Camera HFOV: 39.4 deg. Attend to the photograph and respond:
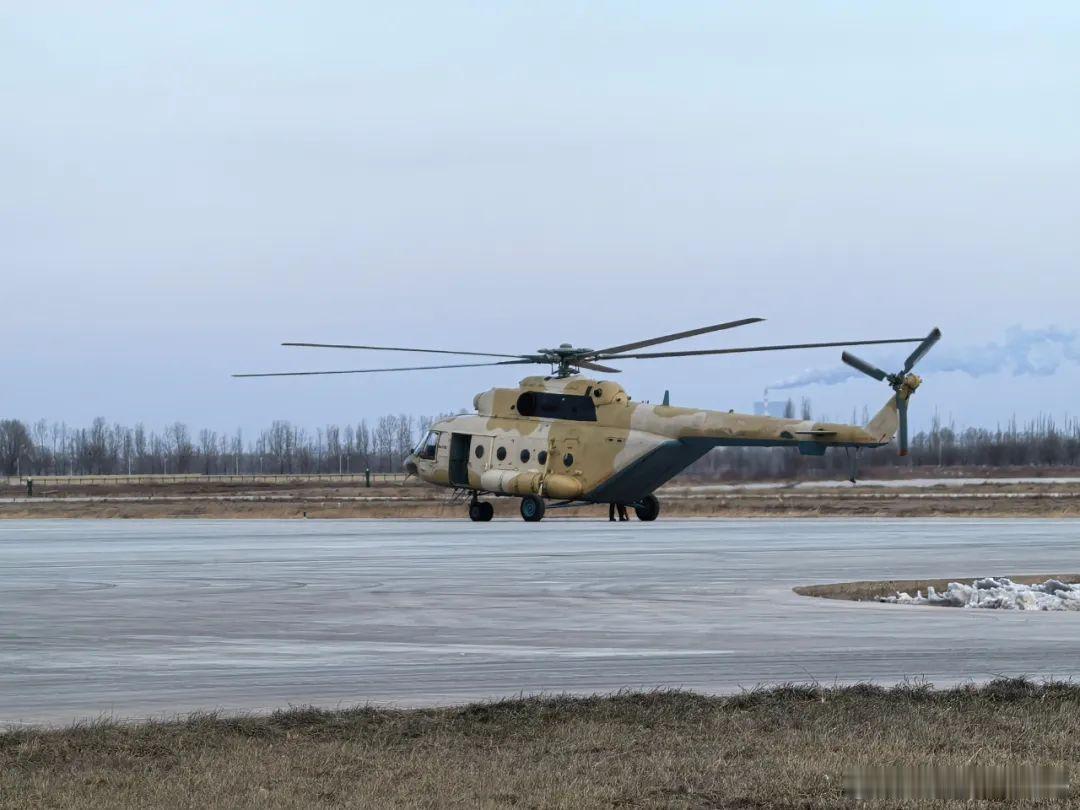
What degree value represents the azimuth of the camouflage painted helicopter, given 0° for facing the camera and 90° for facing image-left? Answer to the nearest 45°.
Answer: approximately 135°
